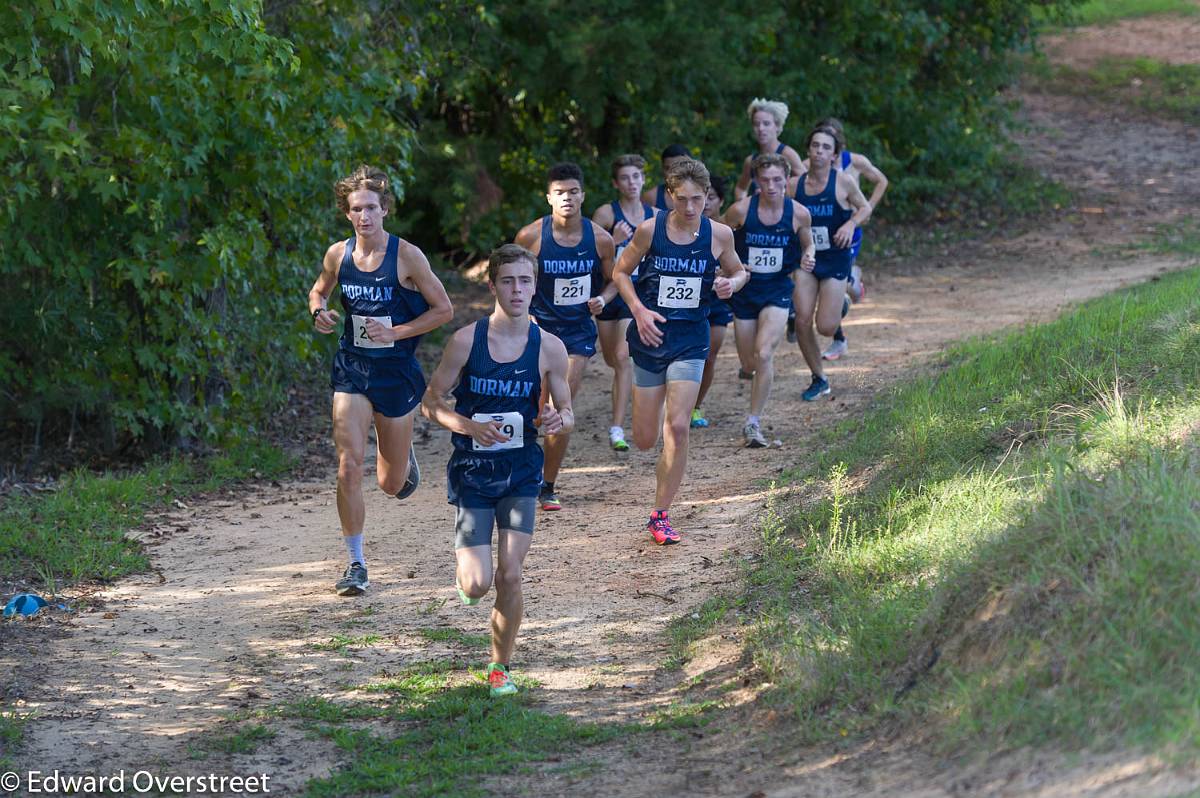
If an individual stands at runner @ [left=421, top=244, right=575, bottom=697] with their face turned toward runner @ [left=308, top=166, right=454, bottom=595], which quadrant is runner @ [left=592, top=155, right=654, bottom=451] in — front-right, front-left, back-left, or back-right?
front-right

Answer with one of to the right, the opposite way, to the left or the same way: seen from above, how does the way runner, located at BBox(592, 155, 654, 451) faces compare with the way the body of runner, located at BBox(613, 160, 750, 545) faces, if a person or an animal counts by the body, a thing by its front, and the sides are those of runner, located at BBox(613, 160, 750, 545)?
the same way

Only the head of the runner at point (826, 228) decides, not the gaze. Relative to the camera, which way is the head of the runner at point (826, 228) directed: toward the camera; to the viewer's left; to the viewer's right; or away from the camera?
toward the camera

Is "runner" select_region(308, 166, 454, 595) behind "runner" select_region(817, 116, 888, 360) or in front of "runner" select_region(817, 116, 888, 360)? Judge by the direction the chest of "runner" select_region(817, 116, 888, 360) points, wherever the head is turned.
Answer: in front

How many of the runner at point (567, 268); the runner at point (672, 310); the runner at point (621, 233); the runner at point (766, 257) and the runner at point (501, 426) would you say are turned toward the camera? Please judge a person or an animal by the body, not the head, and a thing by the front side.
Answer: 5

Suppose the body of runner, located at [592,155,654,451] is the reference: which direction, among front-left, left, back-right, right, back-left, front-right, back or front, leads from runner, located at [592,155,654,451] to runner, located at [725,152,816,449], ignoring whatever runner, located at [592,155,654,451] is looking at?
left

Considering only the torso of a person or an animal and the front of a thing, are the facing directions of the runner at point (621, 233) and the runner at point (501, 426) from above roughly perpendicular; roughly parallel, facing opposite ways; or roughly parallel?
roughly parallel

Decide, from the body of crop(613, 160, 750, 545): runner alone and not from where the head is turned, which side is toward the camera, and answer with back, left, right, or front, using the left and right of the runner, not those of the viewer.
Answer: front

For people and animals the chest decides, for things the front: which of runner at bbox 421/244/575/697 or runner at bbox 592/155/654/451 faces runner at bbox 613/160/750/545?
runner at bbox 592/155/654/451

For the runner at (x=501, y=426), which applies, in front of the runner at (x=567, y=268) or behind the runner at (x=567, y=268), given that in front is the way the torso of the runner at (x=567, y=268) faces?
in front

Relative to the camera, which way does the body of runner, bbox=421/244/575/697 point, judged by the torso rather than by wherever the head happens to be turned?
toward the camera

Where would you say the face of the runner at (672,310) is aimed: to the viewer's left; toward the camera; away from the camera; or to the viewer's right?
toward the camera

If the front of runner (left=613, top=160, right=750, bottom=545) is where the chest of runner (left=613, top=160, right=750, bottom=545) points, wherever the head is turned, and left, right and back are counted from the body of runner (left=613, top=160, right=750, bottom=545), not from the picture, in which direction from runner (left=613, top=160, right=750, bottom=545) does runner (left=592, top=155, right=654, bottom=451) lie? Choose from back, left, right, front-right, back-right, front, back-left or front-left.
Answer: back

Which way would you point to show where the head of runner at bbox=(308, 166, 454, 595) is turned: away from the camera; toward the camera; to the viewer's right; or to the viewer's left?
toward the camera
